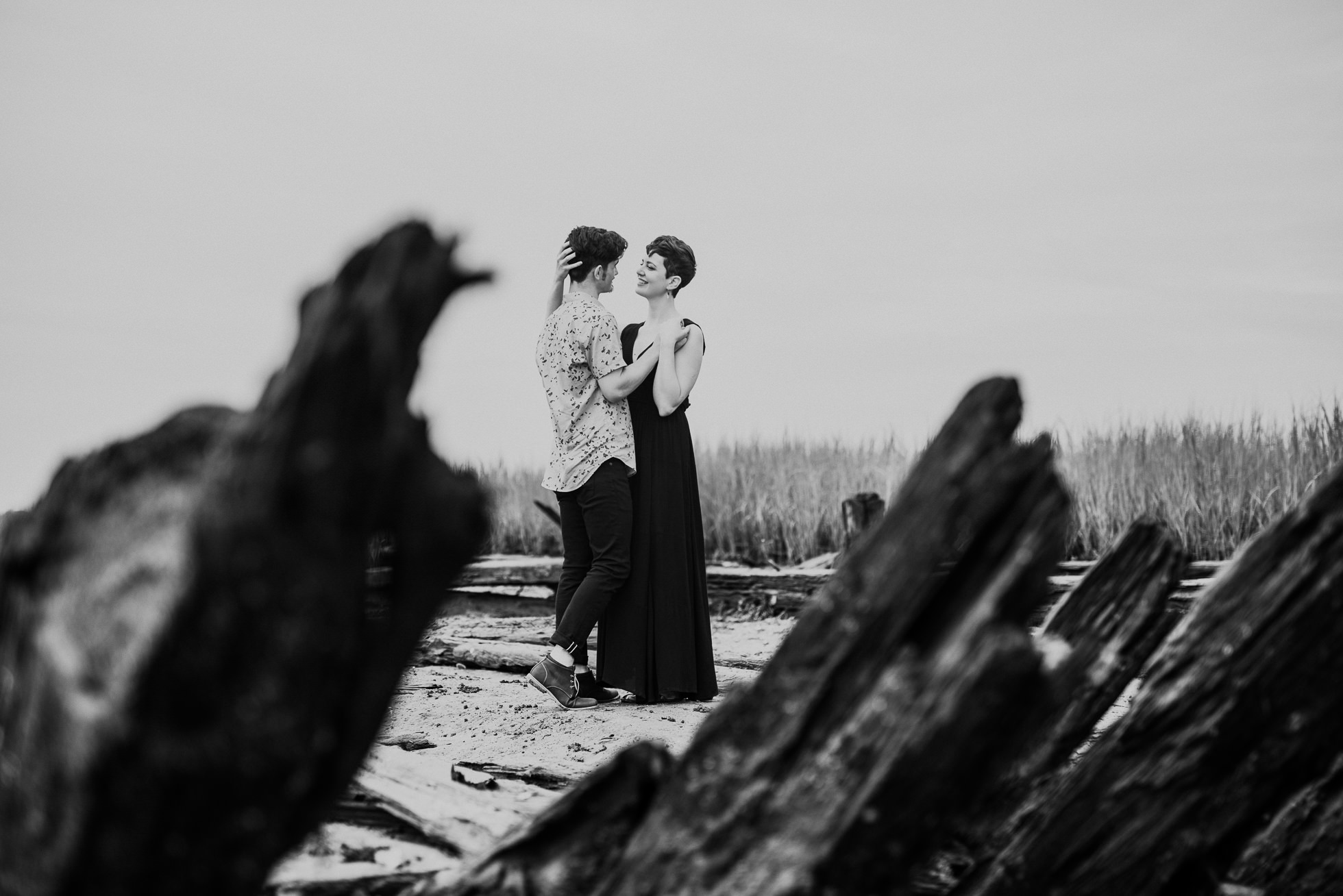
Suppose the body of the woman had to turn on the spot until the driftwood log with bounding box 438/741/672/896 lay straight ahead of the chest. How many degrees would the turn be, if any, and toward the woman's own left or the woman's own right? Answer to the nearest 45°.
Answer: approximately 45° to the woman's own left

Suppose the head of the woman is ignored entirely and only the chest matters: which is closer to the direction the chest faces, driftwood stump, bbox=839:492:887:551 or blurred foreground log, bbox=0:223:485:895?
the blurred foreground log

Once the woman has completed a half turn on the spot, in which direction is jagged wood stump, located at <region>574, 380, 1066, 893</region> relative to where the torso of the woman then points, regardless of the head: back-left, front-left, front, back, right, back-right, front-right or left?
back-right

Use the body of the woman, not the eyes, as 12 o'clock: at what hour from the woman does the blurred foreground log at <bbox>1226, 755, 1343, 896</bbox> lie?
The blurred foreground log is roughly at 10 o'clock from the woman.

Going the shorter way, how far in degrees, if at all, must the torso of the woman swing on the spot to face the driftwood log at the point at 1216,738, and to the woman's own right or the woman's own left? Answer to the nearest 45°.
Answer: approximately 45° to the woman's own left

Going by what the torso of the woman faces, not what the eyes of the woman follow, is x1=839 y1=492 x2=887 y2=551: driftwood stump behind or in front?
behind

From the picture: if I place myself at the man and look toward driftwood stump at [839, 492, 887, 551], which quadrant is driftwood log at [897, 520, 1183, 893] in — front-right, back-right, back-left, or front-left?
back-right

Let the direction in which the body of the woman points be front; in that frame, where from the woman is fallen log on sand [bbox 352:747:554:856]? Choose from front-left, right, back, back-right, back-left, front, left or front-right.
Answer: front-left
